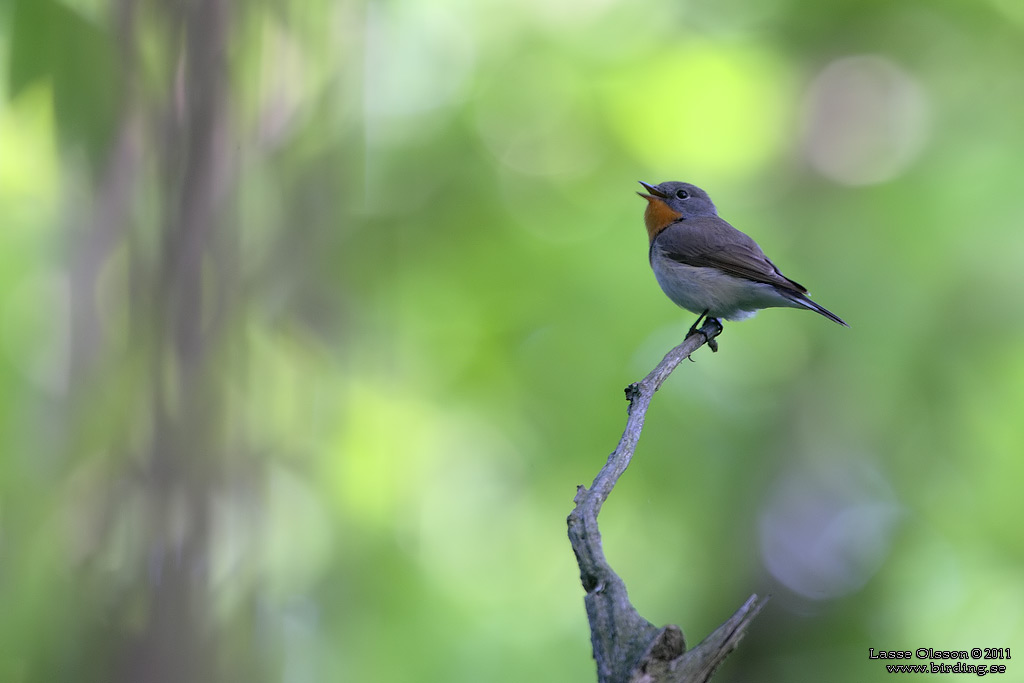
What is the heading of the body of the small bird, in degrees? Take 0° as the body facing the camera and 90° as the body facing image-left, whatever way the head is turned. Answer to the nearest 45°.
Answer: approximately 90°
